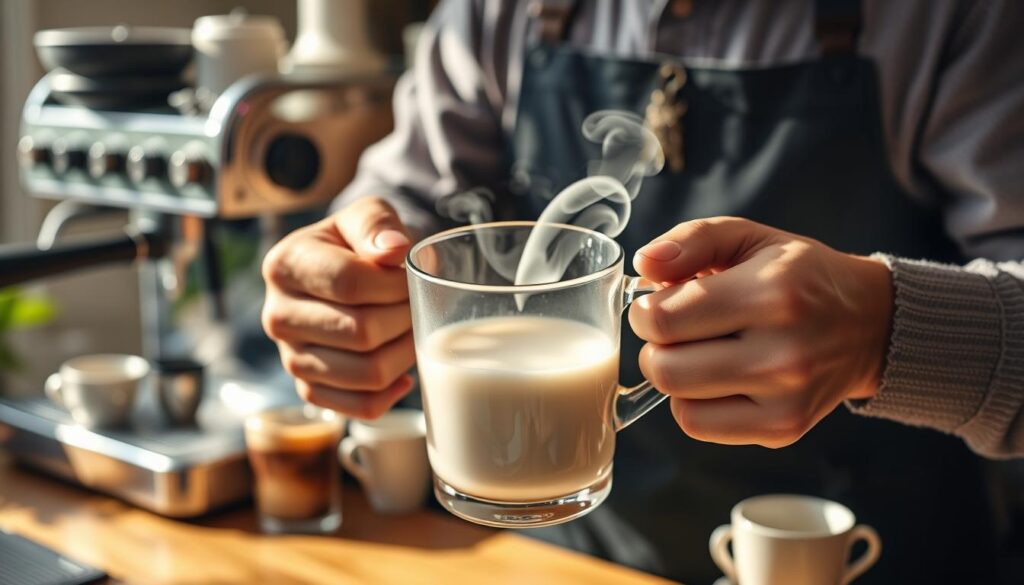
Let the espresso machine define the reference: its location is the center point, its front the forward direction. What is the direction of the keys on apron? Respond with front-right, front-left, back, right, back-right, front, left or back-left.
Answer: left

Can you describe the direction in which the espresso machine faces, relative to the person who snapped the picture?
facing the viewer and to the left of the viewer

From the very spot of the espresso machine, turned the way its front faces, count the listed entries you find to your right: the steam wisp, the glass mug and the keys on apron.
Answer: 0

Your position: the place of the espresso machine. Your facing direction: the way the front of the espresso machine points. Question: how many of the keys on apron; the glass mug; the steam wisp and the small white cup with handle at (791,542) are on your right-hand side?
0

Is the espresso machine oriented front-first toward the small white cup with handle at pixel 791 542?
no

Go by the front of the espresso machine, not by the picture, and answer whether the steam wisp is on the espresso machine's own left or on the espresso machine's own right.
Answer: on the espresso machine's own left

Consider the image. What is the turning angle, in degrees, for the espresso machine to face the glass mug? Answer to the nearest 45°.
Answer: approximately 45° to its left
